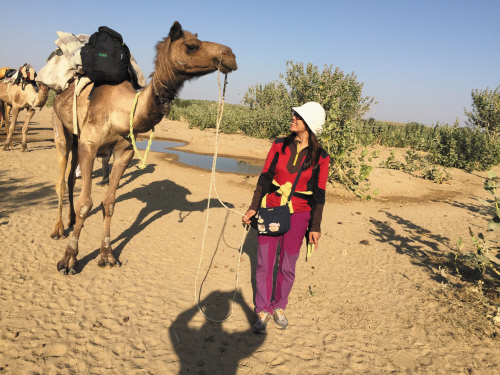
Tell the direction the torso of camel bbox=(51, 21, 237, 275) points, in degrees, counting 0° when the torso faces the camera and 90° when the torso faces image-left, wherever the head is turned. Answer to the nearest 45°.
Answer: approximately 315°

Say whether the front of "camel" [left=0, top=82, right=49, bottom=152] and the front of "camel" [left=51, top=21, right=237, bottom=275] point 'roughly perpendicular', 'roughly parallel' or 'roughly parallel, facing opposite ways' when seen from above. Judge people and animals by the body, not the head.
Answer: roughly parallel

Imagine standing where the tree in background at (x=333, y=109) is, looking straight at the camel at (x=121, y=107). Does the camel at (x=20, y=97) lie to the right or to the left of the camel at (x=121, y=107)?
right

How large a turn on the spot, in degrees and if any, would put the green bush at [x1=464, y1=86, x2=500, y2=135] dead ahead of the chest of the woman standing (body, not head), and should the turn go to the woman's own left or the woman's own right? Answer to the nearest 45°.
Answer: approximately 135° to the woman's own left

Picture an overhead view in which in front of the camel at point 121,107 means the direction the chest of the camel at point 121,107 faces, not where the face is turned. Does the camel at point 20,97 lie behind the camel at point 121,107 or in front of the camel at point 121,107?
behind

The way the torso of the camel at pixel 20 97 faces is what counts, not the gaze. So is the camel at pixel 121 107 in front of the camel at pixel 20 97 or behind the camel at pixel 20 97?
in front

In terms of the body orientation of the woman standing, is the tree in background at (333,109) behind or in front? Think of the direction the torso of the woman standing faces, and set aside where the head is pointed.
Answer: behind

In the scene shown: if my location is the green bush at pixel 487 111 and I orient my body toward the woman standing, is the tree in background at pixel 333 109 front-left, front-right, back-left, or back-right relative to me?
front-right

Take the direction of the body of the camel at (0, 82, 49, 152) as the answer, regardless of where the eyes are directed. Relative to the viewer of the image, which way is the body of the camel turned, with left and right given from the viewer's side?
facing the viewer and to the right of the viewer

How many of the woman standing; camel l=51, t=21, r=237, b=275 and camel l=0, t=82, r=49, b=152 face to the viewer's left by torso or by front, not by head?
0

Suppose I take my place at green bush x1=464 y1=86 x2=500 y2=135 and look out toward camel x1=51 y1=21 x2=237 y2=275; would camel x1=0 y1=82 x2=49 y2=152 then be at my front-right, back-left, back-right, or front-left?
front-right

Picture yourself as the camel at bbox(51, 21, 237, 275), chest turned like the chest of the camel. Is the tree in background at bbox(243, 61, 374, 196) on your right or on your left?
on your left

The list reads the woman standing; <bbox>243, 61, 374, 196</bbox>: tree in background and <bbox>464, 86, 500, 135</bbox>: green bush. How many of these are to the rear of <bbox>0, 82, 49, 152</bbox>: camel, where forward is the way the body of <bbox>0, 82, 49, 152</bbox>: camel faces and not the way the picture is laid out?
0

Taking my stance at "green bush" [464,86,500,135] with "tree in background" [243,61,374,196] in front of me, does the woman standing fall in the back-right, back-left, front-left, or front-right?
front-left

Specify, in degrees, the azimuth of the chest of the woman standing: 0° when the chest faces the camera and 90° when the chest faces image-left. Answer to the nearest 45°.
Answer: approximately 0°

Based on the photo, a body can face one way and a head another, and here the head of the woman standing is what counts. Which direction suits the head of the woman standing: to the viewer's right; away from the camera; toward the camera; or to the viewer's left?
to the viewer's left

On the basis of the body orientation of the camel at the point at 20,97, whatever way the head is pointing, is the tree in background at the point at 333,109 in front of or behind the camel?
in front
